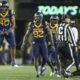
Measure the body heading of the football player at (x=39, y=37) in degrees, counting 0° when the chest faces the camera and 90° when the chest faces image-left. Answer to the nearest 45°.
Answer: approximately 0°

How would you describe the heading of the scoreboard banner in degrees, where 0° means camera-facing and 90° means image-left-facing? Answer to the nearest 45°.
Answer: approximately 0°

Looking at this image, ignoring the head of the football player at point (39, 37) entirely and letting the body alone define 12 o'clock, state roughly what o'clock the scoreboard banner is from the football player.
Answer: The scoreboard banner is roughly at 6 o'clock from the football player.

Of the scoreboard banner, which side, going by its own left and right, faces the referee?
front
